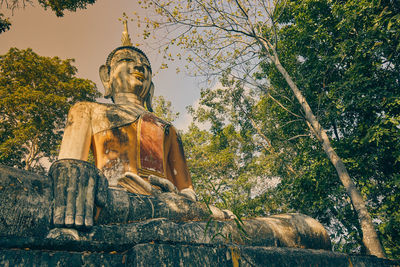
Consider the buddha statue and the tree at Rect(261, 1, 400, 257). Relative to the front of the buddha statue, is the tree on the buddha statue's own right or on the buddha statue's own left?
on the buddha statue's own left
